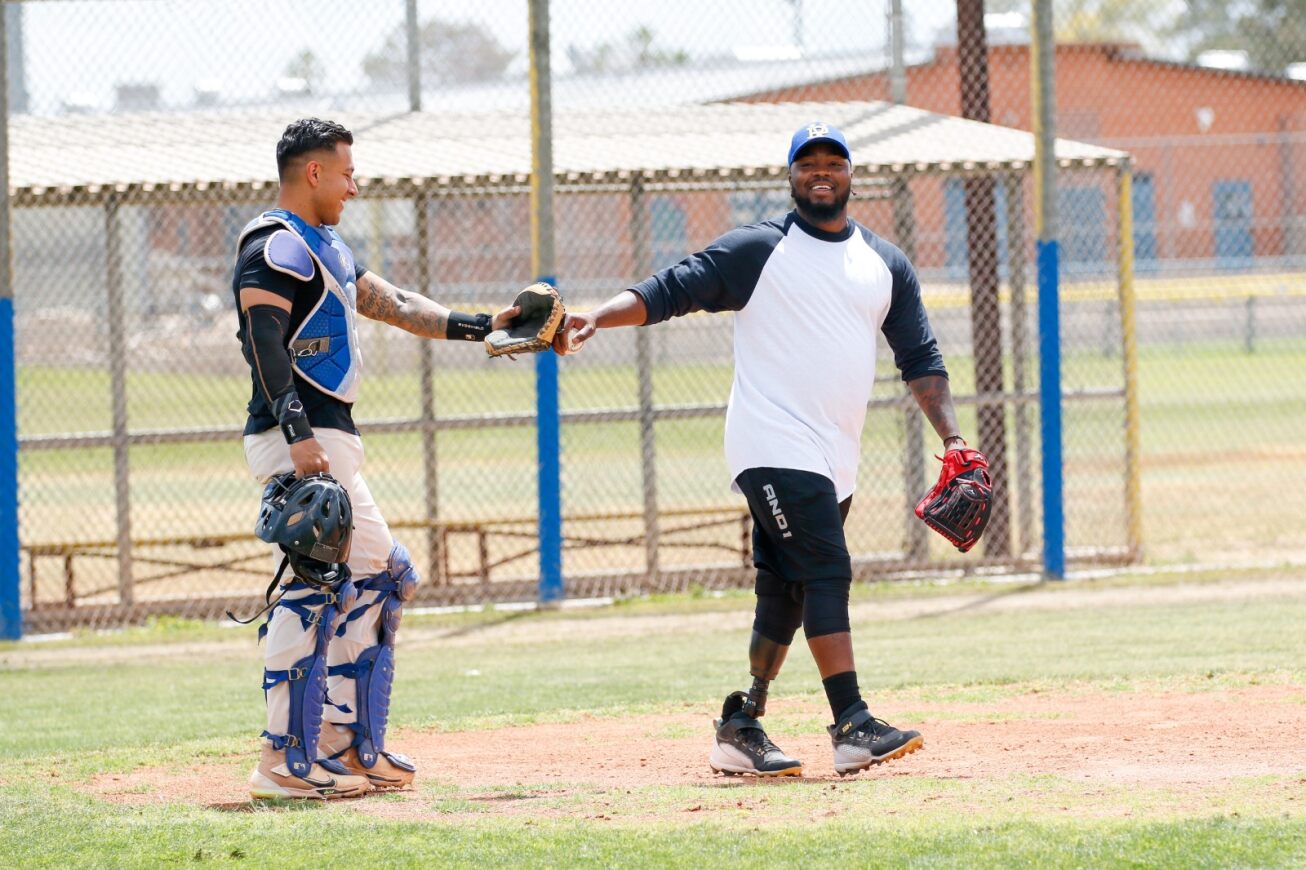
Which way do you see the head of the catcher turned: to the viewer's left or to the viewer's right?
to the viewer's right

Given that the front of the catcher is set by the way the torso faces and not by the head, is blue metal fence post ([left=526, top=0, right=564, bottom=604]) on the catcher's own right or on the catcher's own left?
on the catcher's own left

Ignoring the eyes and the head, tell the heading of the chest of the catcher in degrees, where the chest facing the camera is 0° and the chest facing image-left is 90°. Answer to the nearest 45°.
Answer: approximately 270°

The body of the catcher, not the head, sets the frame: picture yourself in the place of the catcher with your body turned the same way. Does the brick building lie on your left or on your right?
on your left

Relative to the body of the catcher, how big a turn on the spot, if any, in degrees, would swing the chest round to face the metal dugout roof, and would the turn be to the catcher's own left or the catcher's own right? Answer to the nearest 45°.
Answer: approximately 90° to the catcher's own left

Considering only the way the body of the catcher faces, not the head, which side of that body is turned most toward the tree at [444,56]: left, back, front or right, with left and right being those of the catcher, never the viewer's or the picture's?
left

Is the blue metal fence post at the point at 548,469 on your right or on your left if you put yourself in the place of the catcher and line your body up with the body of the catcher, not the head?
on your left
